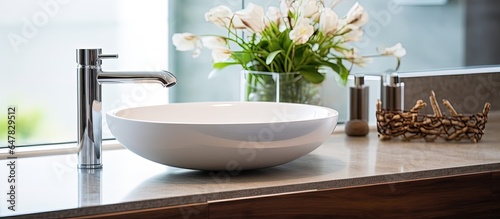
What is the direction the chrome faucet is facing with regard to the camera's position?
facing to the right of the viewer

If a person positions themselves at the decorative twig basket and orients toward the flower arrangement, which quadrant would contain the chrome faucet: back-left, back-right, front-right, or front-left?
front-left

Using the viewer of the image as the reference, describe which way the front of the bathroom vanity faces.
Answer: facing the viewer and to the right of the viewer
